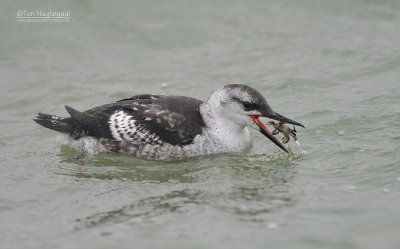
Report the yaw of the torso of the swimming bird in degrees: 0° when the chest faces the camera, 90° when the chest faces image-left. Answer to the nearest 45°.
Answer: approximately 270°
